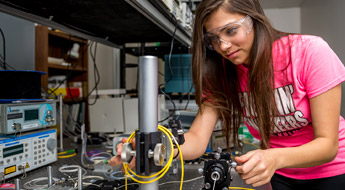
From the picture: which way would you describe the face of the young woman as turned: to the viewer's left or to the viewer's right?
to the viewer's left

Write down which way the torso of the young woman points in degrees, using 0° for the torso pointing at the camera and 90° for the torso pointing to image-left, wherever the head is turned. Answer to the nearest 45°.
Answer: approximately 45°

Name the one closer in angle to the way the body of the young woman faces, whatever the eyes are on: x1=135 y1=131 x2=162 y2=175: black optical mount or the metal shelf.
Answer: the black optical mount

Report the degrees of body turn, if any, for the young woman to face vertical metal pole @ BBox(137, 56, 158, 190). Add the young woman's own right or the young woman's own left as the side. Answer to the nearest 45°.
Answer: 0° — they already face it

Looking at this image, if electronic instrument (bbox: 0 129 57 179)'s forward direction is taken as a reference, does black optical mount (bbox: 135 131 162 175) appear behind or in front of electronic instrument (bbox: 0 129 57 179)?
in front

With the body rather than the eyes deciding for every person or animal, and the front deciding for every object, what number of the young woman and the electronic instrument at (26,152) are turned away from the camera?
0

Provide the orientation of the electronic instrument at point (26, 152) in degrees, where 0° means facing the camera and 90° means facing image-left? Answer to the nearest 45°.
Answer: approximately 315°

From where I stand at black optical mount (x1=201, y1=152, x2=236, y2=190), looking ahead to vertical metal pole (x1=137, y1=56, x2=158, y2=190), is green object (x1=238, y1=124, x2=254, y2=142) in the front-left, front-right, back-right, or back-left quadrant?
back-right
